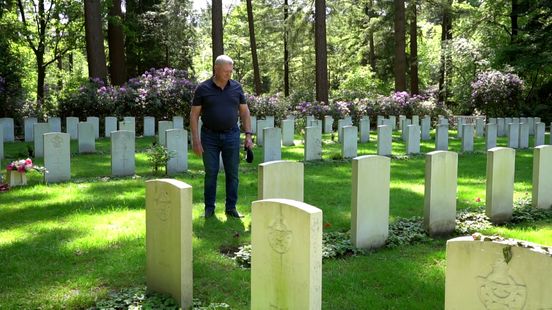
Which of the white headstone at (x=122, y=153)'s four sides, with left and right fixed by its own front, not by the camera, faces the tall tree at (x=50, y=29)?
back

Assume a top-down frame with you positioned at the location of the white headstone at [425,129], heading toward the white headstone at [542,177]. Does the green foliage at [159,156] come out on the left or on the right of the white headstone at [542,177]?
right

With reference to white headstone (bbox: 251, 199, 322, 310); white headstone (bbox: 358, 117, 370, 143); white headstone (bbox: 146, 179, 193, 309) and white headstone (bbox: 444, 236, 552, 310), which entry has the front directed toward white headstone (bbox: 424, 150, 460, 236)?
white headstone (bbox: 358, 117, 370, 143)

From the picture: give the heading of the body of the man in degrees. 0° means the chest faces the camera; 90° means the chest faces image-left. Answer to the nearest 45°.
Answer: approximately 0°

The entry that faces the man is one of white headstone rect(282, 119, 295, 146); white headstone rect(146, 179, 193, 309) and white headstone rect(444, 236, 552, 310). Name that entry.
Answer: white headstone rect(282, 119, 295, 146)

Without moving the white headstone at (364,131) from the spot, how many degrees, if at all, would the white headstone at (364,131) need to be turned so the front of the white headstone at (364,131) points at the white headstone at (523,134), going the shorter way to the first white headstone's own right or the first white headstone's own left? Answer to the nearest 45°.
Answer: approximately 90° to the first white headstone's own left

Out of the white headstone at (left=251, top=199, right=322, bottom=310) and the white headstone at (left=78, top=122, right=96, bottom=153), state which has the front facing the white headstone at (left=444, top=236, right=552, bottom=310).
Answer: the white headstone at (left=78, top=122, right=96, bottom=153)

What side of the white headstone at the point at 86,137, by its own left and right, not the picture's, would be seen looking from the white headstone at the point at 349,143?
left

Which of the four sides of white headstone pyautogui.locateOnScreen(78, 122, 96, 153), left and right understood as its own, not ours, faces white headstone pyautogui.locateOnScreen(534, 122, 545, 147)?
left
